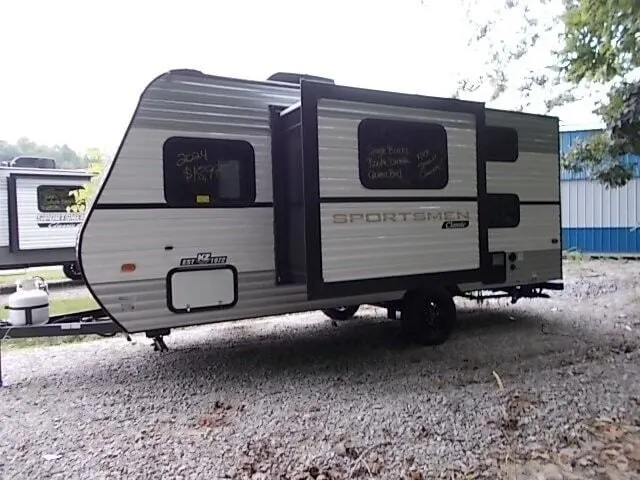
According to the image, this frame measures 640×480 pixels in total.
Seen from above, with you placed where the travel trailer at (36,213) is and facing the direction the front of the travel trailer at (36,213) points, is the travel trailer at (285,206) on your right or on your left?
on your left

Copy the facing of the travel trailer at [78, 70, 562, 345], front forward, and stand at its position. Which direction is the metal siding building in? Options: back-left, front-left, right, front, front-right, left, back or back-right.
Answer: back

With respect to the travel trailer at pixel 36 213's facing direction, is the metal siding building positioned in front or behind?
behind

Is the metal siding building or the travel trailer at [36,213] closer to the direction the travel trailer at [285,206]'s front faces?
the travel trailer
